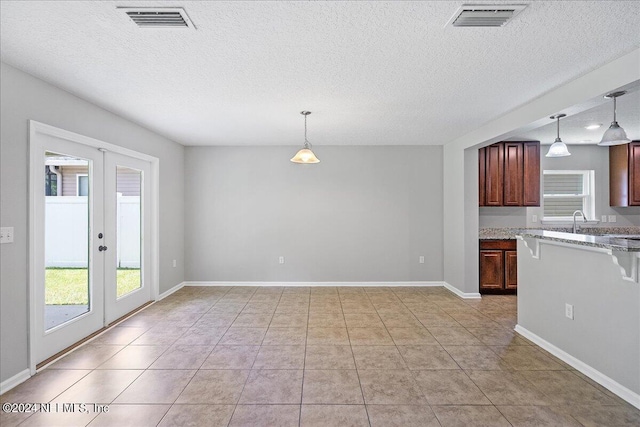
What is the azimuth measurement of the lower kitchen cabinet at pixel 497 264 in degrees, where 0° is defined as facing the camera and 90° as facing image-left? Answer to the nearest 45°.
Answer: approximately 0°

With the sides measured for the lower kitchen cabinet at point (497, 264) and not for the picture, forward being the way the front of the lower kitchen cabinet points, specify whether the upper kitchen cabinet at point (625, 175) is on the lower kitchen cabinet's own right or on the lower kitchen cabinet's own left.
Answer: on the lower kitchen cabinet's own left

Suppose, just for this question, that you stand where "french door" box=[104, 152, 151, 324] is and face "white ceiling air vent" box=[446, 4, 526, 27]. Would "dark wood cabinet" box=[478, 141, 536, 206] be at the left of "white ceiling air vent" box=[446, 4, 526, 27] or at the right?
left

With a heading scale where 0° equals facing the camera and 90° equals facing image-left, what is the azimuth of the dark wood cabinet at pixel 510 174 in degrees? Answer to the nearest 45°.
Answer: approximately 0°

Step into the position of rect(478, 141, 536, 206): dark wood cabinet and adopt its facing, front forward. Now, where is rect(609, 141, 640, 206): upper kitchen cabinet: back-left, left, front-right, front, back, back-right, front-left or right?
back-left

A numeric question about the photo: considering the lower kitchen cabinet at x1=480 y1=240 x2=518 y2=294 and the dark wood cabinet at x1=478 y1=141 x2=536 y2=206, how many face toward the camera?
2

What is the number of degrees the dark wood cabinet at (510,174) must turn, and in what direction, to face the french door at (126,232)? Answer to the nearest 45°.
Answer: approximately 45° to its right

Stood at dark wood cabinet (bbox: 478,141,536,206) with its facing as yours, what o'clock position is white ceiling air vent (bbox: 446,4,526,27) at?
The white ceiling air vent is roughly at 12 o'clock from the dark wood cabinet.

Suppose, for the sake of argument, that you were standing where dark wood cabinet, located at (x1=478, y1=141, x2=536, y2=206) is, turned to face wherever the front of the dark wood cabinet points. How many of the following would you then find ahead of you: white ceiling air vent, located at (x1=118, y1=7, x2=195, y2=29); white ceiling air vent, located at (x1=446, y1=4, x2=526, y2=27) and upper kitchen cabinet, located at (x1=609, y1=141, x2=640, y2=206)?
2

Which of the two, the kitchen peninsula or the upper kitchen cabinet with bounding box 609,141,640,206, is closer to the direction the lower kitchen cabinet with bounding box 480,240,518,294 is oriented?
the kitchen peninsula
